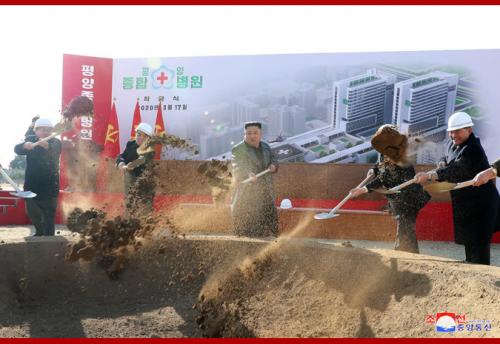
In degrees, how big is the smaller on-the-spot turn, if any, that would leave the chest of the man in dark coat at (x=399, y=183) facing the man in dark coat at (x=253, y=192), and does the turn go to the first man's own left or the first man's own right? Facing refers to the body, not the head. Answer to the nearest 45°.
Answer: approximately 45° to the first man's own right

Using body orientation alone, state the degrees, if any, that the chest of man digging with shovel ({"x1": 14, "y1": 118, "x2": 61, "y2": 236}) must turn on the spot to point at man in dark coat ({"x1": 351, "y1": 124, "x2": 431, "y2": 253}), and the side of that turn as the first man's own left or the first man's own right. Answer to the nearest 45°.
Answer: approximately 45° to the first man's own left

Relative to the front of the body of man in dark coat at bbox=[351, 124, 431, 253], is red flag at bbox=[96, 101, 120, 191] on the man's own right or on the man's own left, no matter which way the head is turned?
on the man's own right

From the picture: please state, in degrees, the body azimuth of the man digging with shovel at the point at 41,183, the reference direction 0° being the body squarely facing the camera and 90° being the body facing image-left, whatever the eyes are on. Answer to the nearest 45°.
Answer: approximately 0°

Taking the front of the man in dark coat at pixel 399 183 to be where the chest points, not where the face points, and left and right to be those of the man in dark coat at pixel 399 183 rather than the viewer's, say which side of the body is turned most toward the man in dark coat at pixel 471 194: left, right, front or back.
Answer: left

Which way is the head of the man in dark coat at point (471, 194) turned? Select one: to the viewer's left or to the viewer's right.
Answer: to the viewer's left

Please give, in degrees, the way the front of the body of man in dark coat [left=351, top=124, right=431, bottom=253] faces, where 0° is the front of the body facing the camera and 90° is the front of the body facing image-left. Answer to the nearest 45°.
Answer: approximately 45°

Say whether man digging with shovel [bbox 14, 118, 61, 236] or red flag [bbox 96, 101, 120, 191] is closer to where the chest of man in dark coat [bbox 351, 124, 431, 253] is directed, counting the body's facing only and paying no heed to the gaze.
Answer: the man digging with shovel

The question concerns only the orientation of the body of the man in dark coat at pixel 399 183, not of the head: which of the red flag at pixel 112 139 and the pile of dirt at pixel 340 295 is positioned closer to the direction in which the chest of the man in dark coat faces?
the pile of dirt
